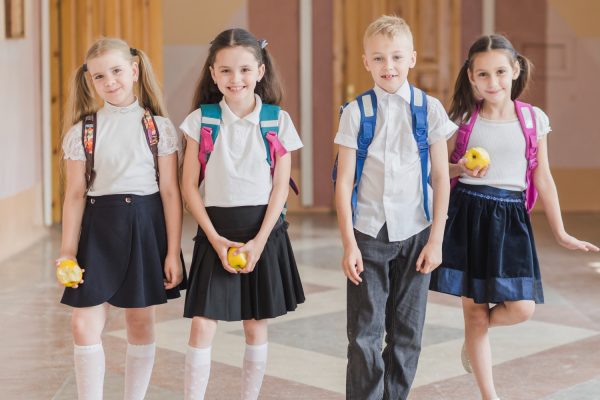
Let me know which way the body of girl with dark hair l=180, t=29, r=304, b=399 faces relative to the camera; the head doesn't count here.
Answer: toward the camera

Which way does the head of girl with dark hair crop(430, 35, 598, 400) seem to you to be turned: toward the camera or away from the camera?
toward the camera

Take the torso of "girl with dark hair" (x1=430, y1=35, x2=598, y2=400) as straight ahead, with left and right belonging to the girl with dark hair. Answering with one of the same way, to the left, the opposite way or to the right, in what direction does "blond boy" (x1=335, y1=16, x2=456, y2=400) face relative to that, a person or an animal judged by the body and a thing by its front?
the same way

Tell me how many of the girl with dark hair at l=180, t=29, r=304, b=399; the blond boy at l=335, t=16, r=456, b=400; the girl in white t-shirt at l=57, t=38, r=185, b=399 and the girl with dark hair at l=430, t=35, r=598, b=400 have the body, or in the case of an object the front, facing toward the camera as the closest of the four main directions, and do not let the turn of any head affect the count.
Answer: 4

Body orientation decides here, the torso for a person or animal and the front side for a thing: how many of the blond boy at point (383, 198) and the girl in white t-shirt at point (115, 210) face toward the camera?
2

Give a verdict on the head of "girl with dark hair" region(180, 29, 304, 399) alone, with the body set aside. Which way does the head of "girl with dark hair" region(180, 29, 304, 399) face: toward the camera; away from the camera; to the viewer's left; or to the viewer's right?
toward the camera

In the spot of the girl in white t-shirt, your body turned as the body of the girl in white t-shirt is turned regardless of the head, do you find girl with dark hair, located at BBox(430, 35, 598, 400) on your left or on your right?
on your left

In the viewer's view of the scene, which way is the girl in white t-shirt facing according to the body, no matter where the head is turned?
toward the camera

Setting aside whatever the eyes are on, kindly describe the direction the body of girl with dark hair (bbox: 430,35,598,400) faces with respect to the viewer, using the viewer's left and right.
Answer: facing the viewer

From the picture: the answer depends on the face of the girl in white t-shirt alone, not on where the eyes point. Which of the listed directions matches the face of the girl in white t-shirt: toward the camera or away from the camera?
toward the camera
